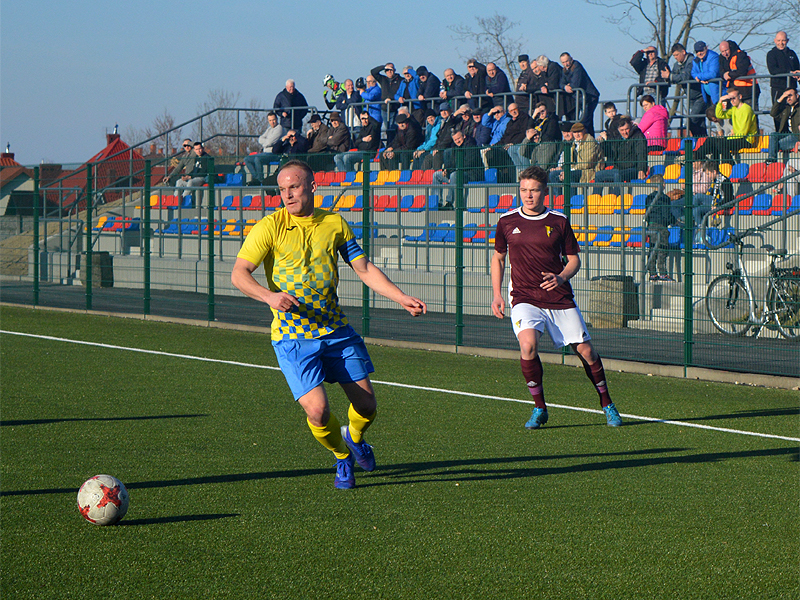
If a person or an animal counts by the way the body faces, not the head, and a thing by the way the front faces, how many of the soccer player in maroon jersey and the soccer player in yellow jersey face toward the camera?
2

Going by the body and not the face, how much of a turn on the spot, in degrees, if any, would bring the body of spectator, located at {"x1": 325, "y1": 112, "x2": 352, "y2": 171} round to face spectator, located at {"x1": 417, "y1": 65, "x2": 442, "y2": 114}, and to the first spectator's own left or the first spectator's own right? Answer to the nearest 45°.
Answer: approximately 135° to the first spectator's own left

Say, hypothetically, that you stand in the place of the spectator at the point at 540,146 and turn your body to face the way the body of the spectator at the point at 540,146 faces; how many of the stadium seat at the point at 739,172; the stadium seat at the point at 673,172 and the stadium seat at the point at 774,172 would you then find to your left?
3

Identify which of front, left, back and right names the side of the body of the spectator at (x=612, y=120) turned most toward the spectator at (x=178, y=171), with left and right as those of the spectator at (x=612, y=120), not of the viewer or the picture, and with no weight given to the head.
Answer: right

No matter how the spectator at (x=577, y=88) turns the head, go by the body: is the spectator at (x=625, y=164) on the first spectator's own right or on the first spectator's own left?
on the first spectator's own left

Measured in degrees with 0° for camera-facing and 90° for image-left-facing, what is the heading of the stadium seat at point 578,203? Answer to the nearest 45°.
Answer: approximately 45°

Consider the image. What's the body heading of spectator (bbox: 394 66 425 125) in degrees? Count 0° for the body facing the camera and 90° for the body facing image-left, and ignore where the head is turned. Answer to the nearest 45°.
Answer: approximately 45°
